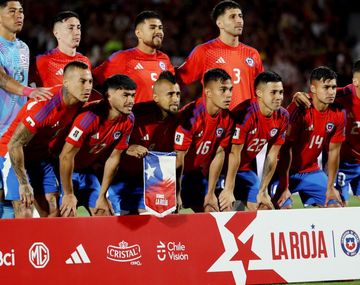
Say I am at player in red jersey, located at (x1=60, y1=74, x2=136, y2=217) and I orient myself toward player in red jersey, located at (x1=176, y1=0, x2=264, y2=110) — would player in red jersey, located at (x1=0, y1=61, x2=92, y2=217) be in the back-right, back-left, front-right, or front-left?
back-left

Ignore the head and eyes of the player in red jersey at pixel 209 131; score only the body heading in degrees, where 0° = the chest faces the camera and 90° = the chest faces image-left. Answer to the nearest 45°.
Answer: approximately 315°

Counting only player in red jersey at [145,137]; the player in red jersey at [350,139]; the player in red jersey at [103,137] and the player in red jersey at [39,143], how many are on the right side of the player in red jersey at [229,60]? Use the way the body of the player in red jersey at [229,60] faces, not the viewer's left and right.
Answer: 3

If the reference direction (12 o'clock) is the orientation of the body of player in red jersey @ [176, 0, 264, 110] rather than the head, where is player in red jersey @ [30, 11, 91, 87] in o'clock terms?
player in red jersey @ [30, 11, 91, 87] is roughly at 4 o'clock from player in red jersey @ [176, 0, 264, 110].

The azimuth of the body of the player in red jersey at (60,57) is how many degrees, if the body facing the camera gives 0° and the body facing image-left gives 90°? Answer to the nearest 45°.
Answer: approximately 315°

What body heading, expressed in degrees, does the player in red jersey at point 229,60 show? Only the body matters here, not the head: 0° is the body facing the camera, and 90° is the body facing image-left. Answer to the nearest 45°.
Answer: approximately 315°

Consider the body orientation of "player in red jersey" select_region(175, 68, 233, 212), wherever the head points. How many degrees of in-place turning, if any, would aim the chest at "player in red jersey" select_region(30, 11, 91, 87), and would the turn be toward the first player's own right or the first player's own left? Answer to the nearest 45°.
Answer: approximately 135° to the first player's own right

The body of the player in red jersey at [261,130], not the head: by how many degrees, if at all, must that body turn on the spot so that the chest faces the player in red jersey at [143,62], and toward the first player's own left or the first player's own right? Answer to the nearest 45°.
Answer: approximately 135° to the first player's own right
